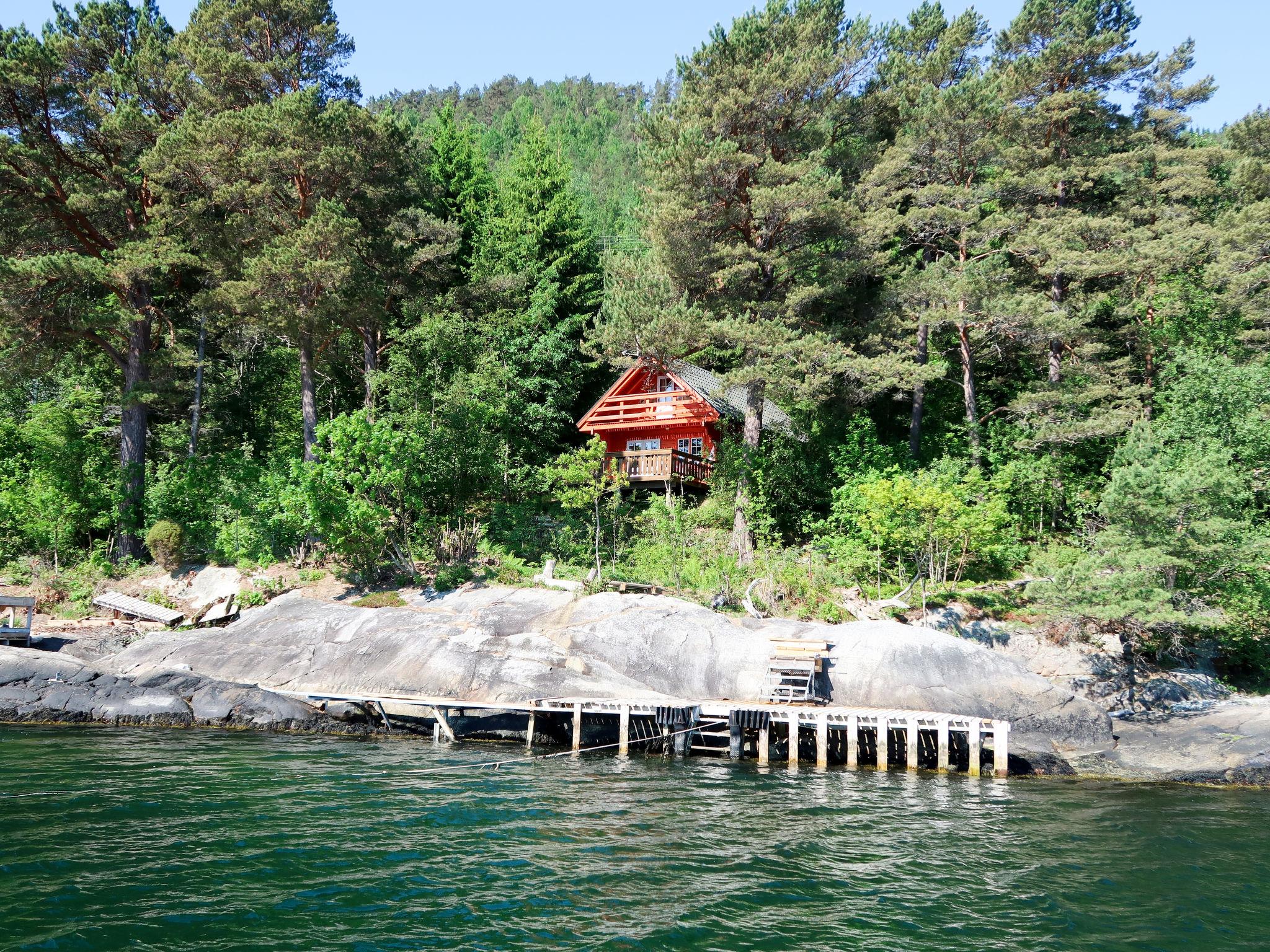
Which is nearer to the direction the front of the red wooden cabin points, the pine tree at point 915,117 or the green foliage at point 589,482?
the green foliage

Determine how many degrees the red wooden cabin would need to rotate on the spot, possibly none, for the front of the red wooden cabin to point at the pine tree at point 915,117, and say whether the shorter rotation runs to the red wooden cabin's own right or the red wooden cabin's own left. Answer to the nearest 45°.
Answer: approximately 90° to the red wooden cabin's own left

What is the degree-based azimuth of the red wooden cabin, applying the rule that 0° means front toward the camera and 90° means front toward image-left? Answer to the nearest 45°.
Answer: approximately 45°

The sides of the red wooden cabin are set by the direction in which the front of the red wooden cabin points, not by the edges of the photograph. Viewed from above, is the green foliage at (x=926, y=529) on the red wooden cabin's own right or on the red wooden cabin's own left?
on the red wooden cabin's own left

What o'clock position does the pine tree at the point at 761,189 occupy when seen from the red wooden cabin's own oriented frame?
The pine tree is roughly at 10 o'clock from the red wooden cabin.

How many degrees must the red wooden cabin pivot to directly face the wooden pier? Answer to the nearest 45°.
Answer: approximately 45° to its left

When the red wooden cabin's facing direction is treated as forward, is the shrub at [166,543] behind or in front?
in front
